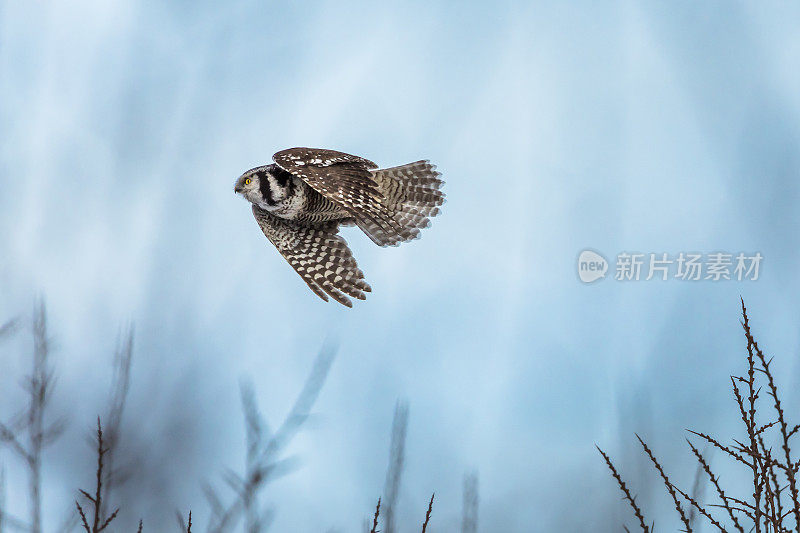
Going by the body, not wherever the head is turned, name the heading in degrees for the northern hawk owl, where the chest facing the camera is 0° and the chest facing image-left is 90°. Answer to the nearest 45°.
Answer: approximately 90°
